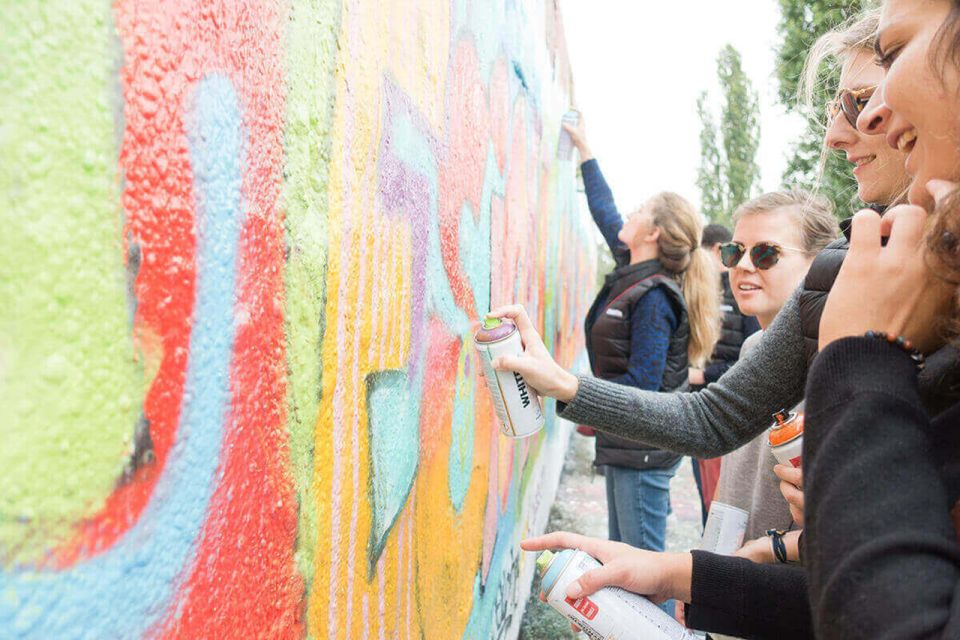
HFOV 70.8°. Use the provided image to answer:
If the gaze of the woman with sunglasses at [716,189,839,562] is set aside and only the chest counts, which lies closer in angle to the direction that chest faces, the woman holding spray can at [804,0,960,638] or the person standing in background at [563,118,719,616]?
the woman holding spray can

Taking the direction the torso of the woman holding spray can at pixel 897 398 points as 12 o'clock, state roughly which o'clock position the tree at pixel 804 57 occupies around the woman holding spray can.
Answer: The tree is roughly at 3 o'clock from the woman holding spray can.

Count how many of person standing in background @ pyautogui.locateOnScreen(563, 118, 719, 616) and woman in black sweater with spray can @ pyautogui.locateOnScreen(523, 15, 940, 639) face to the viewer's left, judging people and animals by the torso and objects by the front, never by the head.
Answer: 2

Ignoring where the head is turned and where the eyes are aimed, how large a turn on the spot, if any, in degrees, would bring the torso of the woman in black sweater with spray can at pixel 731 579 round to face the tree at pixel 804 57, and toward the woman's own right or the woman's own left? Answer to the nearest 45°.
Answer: approximately 90° to the woman's own right

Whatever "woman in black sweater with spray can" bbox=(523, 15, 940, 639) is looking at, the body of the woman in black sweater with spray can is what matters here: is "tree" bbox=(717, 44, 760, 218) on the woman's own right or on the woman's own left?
on the woman's own right

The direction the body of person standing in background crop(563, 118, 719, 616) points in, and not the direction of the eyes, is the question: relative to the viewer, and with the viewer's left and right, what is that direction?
facing to the left of the viewer

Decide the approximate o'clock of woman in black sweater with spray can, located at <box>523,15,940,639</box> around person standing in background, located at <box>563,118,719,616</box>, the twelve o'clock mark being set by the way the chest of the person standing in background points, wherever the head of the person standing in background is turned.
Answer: The woman in black sweater with spray can is roughly at 9 o'clock from the person standing in background.

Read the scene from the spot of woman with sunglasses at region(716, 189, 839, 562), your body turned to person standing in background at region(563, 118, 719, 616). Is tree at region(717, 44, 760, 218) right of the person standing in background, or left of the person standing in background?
right

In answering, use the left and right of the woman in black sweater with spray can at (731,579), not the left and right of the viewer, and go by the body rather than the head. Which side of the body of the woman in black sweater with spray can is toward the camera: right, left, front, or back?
left
